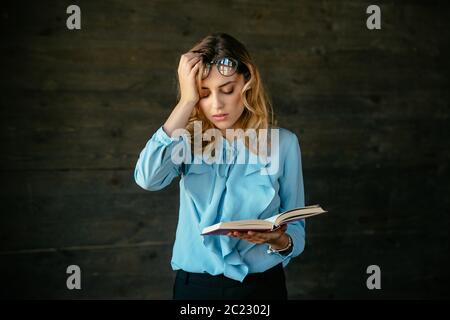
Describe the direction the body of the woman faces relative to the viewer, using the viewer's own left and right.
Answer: facing the viewer

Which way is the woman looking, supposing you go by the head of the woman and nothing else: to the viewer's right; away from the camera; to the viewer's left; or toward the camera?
toward the camera
